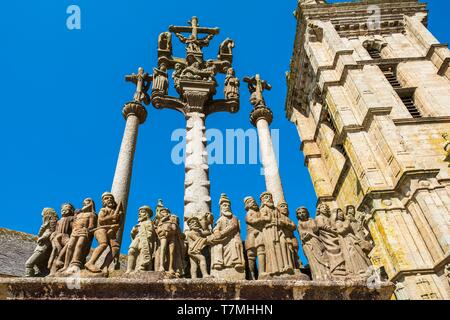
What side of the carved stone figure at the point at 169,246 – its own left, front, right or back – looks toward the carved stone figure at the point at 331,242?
left

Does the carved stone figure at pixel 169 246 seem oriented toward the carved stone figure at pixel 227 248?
no

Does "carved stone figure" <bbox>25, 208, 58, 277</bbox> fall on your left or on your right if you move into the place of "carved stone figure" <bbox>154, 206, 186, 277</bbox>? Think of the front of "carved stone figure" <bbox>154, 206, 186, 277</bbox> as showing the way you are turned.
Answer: on your right

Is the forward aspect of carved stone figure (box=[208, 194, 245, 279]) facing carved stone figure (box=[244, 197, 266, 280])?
no

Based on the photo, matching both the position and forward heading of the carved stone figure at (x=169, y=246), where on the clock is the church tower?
The church tower is roughly at 8 o'clock from the carved stone figure.

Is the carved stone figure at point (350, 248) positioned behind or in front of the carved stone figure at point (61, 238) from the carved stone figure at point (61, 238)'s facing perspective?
in front

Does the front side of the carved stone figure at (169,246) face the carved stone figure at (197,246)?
no

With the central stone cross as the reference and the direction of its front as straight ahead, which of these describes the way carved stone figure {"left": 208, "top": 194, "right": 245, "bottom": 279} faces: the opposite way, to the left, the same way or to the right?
the same way

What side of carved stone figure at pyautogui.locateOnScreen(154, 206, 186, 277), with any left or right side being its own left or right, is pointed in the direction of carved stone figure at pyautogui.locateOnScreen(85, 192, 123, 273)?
right

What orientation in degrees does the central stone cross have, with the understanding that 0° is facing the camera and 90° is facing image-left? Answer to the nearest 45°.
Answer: approximately 0°

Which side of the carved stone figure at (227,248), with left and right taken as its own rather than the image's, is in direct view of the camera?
front

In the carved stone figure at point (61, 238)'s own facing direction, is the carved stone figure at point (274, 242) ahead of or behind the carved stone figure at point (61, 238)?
ahead

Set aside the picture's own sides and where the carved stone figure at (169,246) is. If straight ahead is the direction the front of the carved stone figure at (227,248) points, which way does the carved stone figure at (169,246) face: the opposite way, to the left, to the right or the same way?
the same way
